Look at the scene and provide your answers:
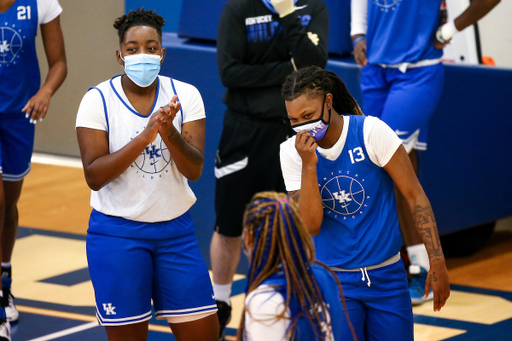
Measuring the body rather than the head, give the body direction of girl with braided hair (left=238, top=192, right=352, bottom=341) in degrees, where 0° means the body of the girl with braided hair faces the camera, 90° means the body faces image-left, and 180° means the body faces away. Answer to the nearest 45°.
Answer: approximately 135°

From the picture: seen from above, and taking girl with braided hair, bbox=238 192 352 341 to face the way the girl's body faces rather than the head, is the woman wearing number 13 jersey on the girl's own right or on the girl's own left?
on the girl's own right

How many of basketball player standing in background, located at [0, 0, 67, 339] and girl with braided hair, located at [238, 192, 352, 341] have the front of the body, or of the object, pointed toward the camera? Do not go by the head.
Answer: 1

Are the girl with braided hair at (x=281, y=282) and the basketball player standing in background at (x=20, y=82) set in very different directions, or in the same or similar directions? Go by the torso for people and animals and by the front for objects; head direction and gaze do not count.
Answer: very different directions

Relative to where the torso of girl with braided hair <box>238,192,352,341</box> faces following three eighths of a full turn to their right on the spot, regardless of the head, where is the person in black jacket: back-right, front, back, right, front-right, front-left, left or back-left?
left

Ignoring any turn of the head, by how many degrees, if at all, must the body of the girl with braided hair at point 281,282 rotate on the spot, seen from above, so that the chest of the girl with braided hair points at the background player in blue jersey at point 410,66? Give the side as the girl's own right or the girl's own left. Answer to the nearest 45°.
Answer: approximately 45° to the girl's own right

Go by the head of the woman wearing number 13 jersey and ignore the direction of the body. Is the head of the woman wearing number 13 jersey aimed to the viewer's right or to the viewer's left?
to the viewer's left

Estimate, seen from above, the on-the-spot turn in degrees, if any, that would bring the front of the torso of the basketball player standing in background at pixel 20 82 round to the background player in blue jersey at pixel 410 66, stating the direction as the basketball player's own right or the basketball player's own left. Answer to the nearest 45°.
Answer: approximately 90° to the basketball player's own left

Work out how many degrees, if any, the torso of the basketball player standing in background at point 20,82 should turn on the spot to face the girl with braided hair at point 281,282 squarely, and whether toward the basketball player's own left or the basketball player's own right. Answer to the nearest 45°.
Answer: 0° — they already face them
